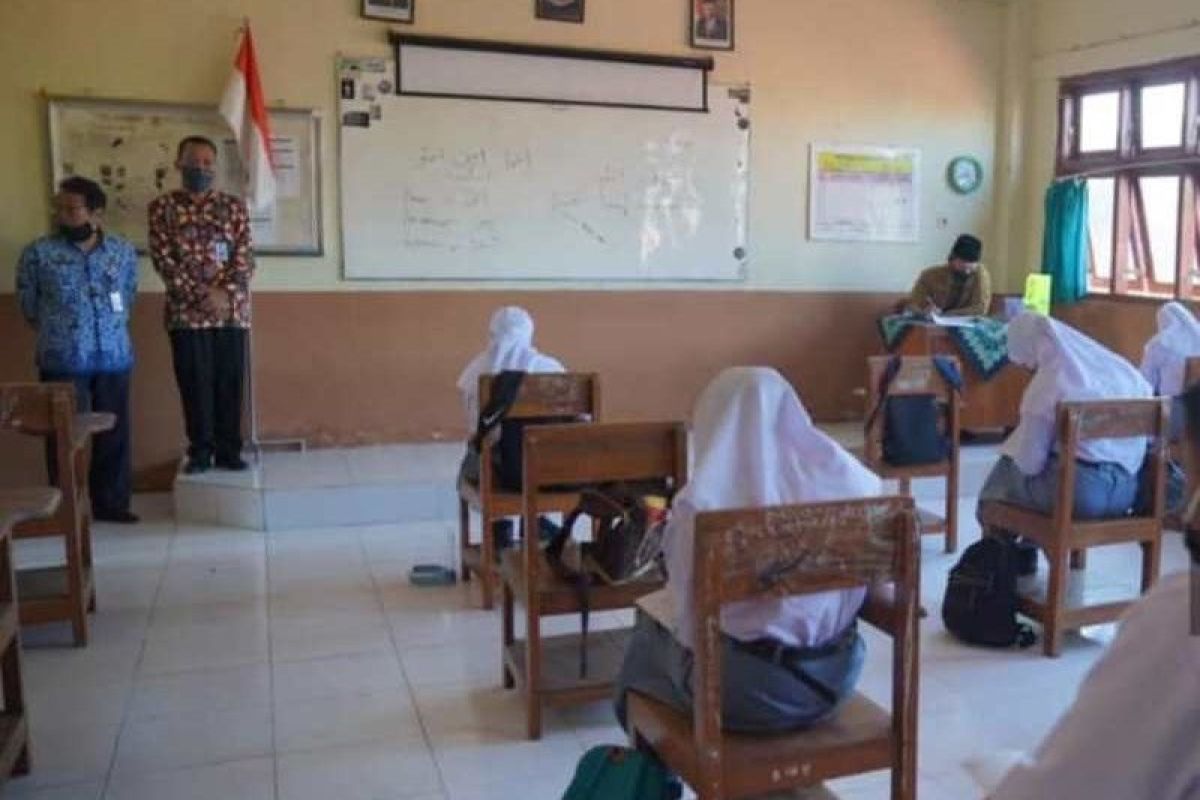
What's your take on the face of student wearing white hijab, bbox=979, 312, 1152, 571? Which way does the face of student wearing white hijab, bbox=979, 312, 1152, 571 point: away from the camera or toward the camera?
away from the camera

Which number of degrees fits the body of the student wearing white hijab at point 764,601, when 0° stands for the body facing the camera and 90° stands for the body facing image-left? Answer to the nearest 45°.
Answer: approximately 135°

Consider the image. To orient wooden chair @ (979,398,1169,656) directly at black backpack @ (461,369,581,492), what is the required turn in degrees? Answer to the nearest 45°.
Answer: approximately 45° to its left

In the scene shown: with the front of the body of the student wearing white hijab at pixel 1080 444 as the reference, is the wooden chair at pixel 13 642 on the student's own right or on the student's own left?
on the student's own left

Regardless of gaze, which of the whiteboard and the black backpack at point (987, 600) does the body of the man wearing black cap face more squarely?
the black backpack

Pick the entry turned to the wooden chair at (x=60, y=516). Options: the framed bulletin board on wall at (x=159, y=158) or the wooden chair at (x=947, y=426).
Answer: the framed bulletin board on wall

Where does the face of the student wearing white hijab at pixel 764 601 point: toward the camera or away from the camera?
away from the camera

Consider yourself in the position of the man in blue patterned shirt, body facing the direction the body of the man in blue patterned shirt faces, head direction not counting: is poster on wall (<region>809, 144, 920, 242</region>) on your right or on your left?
on your left

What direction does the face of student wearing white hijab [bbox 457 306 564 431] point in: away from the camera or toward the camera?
away from the camera

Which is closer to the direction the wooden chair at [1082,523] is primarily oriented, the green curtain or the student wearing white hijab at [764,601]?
the green curtain
